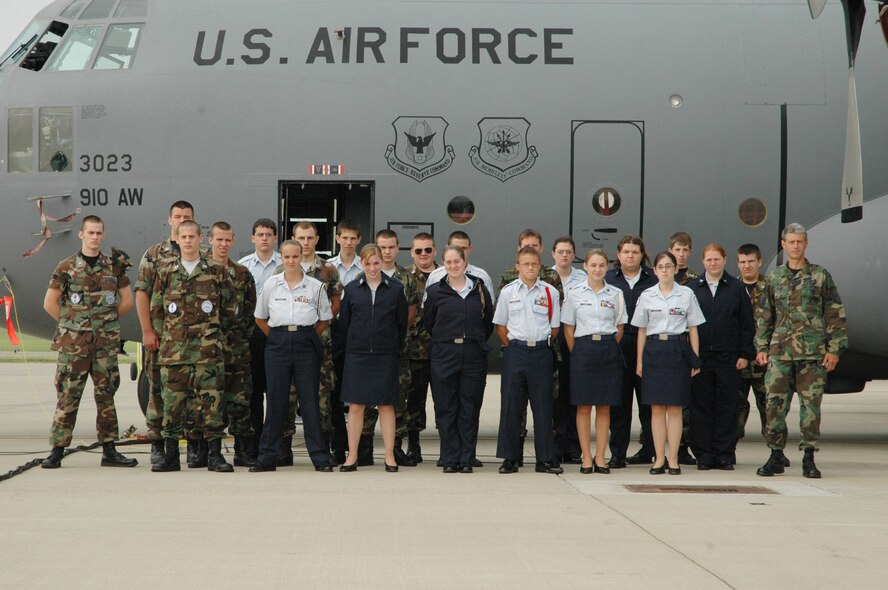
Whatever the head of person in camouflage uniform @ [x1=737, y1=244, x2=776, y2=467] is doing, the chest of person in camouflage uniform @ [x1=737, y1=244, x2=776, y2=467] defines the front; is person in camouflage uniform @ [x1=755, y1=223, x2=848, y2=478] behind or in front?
in front

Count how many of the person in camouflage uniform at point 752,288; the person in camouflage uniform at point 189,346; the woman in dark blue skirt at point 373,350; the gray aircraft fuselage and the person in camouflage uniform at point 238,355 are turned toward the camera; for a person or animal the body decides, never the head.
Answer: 4

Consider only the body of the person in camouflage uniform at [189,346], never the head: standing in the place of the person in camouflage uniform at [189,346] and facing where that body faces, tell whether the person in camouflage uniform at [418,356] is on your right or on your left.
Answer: on your left

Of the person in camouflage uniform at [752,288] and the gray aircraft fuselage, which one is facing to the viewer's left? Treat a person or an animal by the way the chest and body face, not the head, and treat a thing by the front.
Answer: the gray aircraft fuselage

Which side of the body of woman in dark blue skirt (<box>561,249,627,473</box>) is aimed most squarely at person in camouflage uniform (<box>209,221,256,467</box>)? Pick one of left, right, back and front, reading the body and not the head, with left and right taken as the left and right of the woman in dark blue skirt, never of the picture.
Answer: right

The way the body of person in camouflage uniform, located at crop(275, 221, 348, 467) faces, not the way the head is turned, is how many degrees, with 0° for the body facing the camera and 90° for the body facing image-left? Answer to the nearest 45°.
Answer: approximately 0°

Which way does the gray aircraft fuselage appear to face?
to the viewer's left
